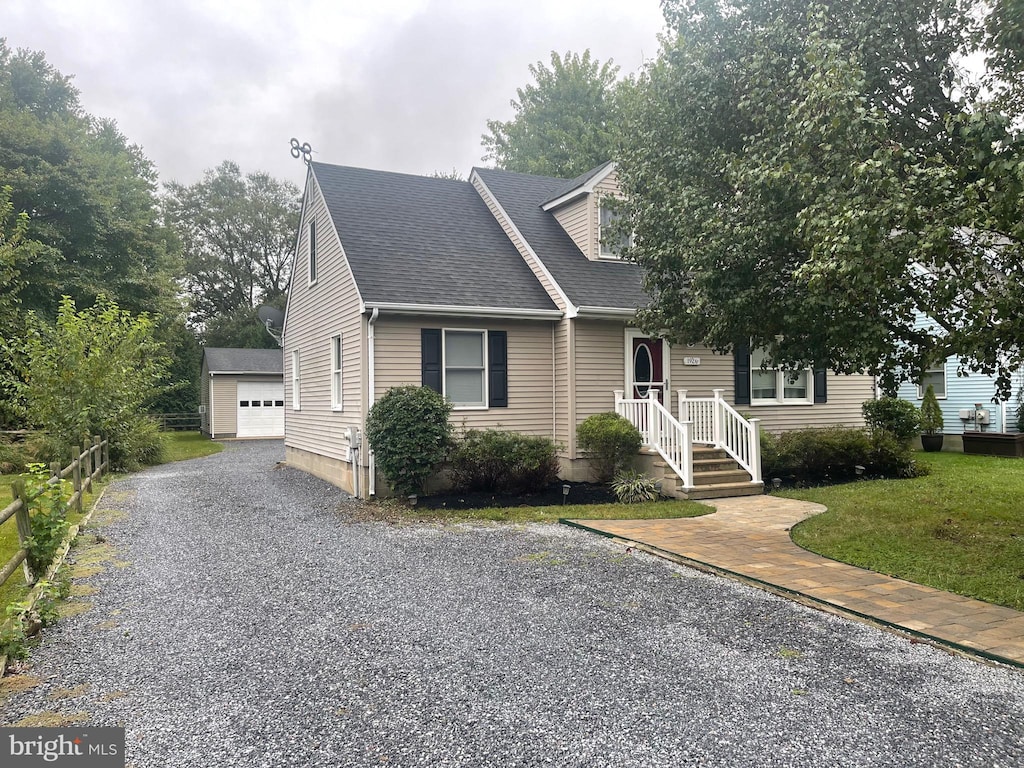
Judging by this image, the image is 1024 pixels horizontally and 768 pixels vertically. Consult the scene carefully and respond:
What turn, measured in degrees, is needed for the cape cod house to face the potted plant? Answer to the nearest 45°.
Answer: approximately 90° to its left

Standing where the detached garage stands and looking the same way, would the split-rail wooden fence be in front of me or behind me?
in front

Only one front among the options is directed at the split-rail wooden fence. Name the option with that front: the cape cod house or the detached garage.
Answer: the detached garage

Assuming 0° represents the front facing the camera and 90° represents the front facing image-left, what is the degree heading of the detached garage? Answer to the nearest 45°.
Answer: approximately 0°

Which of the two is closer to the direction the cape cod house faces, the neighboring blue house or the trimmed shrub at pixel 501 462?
the trimmed shrub

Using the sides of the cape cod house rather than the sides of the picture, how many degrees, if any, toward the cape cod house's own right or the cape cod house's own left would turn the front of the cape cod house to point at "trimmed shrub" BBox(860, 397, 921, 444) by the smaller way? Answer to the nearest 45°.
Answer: approximately 45° to the cape cod house's own left

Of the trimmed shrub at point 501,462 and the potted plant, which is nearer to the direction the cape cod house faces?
the trimmed shrub

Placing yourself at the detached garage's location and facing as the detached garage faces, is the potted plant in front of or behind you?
in front

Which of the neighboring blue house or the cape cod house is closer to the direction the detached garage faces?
the cape cod house

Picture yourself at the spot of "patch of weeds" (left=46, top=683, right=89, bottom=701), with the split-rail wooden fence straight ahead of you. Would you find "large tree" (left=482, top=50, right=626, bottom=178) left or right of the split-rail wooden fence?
right

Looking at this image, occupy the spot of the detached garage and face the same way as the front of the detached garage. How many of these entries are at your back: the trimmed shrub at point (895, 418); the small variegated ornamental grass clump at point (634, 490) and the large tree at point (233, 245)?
1

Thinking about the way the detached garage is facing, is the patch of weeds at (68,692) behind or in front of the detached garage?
in front

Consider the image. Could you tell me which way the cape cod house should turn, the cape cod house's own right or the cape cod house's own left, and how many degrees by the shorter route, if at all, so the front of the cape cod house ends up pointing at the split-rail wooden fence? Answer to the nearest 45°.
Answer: approximately 90° to the cape cod house's own right
